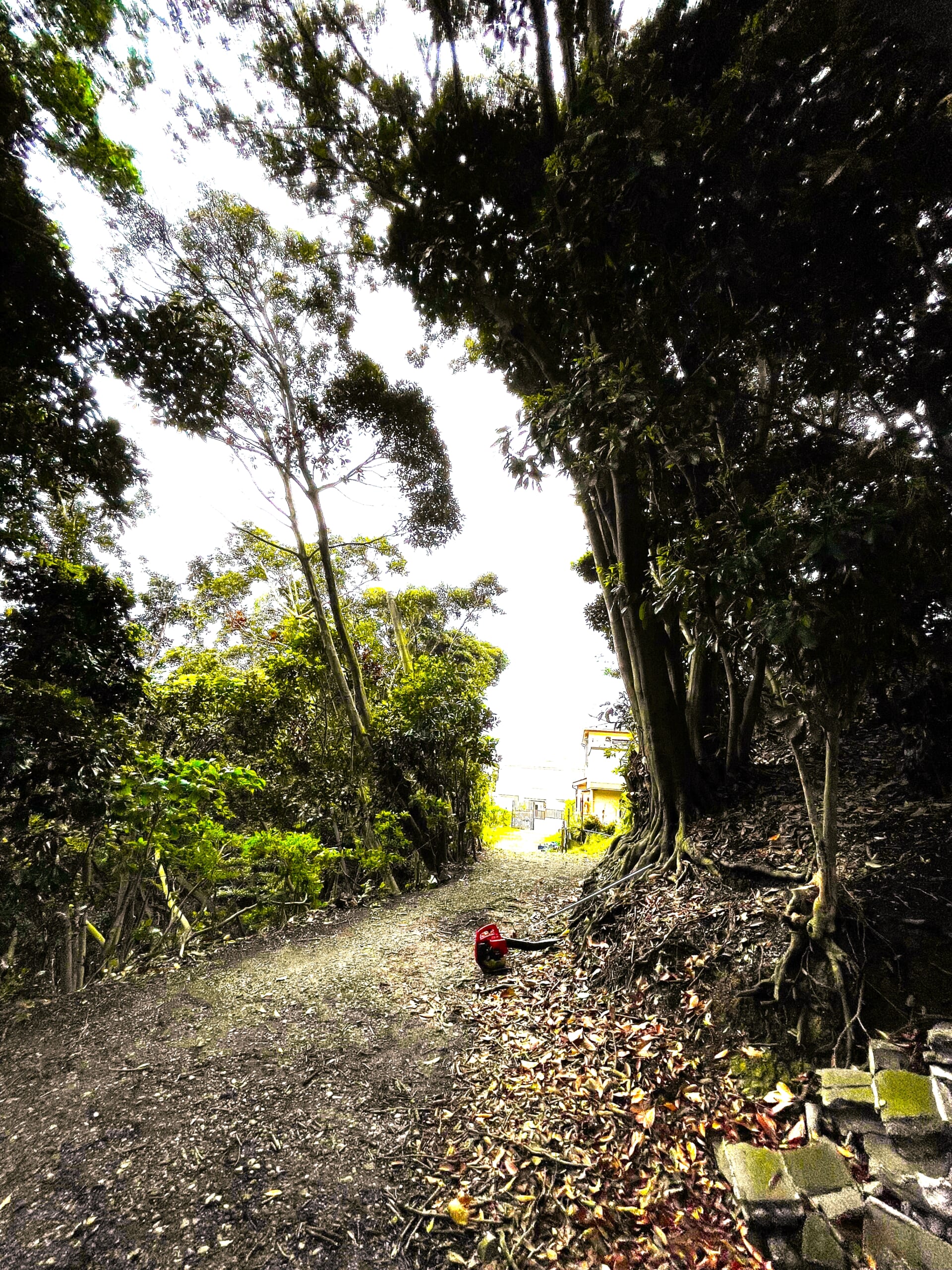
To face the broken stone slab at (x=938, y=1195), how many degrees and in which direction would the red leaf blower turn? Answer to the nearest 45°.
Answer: approximately 45° to its right

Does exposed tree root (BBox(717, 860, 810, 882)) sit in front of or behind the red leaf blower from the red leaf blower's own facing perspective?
in front

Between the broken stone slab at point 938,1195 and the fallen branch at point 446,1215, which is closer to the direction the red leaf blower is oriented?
the broken stone slab

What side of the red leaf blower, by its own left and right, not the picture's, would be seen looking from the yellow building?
left

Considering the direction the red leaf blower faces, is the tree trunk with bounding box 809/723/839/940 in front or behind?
in front

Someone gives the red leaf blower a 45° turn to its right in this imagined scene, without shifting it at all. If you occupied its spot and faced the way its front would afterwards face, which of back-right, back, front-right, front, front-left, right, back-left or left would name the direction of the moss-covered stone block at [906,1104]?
front

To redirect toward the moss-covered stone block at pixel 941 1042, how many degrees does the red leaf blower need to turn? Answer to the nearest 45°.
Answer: approximately 45° to its right

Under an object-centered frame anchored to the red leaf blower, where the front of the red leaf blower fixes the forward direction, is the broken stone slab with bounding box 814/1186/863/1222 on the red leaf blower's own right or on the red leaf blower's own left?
on the red leaf blower's own right

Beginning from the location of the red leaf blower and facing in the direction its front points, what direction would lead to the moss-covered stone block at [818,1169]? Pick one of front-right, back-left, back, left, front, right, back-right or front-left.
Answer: front-right

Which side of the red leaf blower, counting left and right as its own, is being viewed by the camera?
right

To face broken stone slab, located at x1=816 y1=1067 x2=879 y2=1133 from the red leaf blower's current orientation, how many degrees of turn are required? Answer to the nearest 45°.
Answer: approximately 45° to its right

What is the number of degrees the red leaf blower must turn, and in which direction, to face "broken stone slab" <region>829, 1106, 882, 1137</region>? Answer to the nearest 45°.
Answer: approximately 45° to its right

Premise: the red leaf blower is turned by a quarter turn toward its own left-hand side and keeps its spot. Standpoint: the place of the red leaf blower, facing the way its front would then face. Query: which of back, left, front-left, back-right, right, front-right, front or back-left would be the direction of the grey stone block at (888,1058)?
back-right
